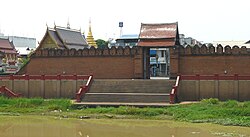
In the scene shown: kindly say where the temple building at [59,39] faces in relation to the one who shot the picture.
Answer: facing the viewer and to the left of the viewer

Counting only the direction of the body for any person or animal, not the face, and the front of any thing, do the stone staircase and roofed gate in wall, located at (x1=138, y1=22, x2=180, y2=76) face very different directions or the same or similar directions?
same or similar directions

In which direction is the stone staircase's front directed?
toward the camera

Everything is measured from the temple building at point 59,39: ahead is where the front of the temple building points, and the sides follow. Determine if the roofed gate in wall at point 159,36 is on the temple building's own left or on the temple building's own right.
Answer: on the temple building's own left

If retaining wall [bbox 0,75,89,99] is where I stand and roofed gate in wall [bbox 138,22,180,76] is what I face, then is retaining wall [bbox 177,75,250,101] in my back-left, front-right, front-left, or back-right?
front-right

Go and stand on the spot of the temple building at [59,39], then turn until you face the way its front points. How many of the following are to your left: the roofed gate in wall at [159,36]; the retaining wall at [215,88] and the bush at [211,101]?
3

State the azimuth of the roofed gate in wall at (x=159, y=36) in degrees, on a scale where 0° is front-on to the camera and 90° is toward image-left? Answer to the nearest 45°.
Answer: approximately 0°

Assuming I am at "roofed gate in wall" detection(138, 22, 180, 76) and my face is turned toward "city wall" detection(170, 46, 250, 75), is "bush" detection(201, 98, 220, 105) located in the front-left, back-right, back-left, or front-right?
front-right

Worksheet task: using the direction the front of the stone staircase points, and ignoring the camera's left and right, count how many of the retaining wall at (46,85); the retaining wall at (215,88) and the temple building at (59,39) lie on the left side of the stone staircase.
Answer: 1

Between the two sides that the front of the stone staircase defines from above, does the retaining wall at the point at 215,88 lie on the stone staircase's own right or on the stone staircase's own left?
on the stone staircase's own left

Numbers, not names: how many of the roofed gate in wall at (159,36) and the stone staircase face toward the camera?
2

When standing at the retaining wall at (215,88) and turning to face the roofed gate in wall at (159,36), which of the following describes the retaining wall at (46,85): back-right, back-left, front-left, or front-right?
front-left

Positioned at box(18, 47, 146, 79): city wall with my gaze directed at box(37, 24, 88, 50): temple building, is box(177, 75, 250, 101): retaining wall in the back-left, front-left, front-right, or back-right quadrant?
back-right

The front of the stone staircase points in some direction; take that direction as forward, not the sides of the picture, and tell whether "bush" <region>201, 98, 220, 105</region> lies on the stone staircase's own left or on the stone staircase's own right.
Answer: on the stone staircase's own left

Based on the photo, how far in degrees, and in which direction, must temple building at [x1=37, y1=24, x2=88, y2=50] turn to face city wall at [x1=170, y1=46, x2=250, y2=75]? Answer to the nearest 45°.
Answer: approximately 90° to its left
